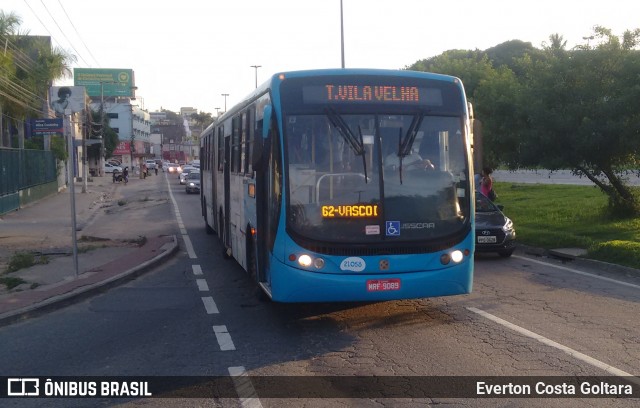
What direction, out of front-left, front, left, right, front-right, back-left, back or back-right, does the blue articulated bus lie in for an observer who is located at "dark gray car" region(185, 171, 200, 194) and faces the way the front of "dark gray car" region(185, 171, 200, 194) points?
front

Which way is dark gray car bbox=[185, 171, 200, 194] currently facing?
toward the camera

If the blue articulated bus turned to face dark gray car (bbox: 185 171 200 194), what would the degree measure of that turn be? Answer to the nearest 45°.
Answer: approximately 180°

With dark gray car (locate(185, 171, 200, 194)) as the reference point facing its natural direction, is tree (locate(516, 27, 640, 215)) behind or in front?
in front

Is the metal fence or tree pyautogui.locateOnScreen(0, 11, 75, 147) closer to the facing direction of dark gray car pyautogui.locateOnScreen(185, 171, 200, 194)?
the metal fence

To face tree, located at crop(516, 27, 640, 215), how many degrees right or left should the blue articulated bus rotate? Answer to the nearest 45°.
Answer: approximately 135° to its left

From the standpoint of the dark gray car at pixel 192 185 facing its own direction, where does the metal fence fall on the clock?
The metal fence is roughly at 1 o'clock from the dark gray car.

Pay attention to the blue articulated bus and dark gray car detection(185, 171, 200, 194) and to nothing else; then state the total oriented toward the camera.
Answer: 2

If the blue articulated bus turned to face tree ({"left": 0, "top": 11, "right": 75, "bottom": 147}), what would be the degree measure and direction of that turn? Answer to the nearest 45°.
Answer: approximately 135° to its right
